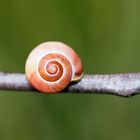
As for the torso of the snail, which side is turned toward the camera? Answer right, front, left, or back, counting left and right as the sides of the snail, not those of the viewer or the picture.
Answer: right
